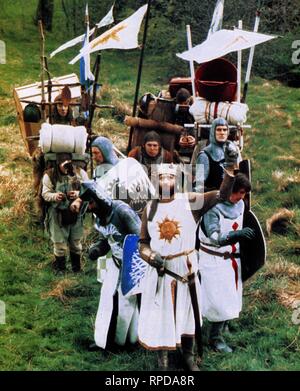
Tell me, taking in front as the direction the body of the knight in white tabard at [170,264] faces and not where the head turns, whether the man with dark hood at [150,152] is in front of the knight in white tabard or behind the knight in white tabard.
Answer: behind

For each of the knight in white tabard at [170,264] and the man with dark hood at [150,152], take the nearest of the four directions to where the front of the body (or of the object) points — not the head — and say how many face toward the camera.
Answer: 2

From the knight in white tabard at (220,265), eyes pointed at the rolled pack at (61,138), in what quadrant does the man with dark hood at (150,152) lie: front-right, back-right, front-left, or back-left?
front-right

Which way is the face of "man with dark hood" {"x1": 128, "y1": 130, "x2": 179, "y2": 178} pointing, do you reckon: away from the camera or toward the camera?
toward the camera

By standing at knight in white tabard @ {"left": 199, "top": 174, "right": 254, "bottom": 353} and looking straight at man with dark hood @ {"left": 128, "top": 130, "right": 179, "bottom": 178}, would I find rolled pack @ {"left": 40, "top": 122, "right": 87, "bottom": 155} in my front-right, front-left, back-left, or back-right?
front-left

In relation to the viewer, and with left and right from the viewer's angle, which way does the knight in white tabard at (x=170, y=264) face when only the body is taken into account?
facing the viewer

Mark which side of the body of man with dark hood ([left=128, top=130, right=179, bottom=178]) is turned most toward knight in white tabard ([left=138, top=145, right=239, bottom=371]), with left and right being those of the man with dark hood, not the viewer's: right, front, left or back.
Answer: front

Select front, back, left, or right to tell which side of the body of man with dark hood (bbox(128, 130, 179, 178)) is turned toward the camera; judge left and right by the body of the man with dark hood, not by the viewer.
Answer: front

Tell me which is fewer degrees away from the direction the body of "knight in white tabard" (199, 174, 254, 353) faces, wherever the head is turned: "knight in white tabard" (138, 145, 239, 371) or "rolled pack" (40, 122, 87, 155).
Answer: the knight in white tabard

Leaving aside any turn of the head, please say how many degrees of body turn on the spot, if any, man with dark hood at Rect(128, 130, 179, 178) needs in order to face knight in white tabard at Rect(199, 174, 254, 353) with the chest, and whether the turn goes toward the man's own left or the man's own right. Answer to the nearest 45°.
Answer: approximately 45° to the man's own left

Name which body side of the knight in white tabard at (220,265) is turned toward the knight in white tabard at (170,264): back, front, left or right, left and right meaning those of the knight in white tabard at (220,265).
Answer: right

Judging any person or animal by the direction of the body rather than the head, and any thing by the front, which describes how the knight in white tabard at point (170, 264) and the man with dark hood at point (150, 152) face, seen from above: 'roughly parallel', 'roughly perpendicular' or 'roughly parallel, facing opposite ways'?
roughly parallel
